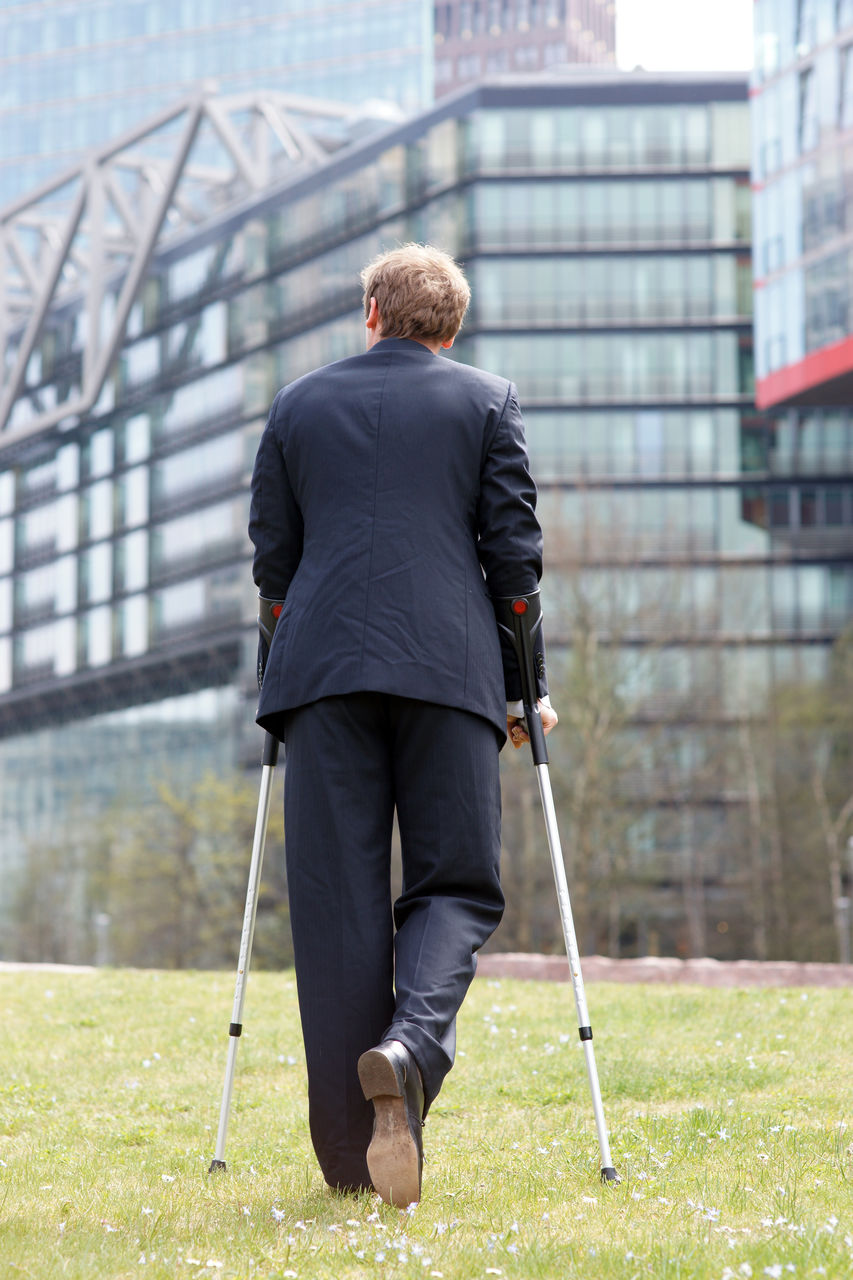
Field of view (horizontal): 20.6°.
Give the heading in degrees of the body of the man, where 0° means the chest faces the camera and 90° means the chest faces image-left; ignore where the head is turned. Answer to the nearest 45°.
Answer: approximately 180°
